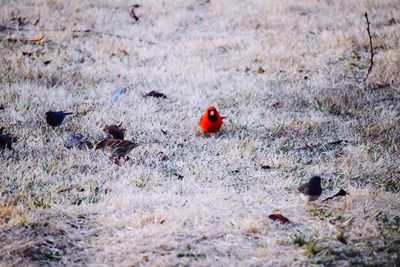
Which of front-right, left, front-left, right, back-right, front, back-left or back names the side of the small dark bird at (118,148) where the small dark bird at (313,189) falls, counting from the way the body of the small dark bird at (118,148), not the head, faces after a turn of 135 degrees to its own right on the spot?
right

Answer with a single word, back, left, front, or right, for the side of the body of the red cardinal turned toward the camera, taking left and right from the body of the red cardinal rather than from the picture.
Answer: front

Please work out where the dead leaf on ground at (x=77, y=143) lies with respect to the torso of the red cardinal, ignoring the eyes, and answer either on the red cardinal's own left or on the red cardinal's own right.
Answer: on the red cardinal's own right

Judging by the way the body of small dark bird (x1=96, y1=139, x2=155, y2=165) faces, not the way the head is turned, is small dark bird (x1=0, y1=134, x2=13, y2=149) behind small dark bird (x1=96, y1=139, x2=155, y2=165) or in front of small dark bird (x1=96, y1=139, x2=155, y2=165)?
in front

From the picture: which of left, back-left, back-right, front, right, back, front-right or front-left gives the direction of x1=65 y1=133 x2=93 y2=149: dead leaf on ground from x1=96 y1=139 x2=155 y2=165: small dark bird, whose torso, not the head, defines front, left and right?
front-right

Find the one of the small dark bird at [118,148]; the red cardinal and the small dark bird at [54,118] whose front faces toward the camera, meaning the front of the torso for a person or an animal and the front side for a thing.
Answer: the red cardinal

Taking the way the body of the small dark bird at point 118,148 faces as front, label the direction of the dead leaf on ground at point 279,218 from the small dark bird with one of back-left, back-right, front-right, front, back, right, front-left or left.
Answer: back-left

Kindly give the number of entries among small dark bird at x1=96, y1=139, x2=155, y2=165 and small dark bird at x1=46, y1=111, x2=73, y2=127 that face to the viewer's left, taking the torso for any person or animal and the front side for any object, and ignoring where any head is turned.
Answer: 2

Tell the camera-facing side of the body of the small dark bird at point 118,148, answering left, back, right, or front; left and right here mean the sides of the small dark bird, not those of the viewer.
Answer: left

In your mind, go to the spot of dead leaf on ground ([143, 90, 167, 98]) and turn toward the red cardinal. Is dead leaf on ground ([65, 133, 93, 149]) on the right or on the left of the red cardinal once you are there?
right

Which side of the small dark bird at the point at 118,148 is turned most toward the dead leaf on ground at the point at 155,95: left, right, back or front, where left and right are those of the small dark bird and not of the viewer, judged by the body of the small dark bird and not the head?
right

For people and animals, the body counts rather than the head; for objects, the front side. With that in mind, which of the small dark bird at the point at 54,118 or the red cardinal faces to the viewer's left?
the small dark bird

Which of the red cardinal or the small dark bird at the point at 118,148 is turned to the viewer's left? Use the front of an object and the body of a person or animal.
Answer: the small dark bird
